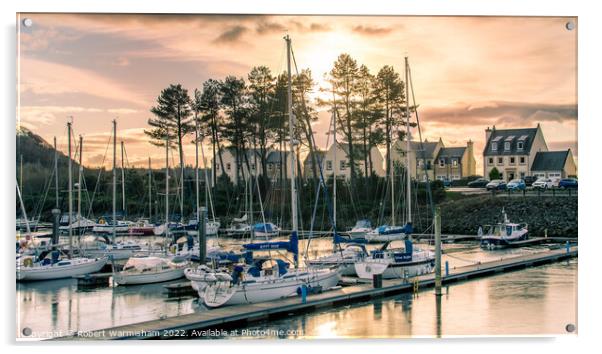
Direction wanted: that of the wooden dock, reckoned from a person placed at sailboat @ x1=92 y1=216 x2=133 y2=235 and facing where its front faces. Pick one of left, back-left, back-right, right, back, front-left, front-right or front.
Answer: right

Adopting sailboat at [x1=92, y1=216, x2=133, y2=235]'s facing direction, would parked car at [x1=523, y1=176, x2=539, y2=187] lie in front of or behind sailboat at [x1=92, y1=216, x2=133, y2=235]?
in front

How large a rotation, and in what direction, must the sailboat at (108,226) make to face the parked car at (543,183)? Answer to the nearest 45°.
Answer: approximately 45° to its right

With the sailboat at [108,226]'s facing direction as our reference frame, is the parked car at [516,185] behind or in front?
in front

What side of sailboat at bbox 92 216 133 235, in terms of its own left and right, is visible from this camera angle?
right

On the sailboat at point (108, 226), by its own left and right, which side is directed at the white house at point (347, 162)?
front

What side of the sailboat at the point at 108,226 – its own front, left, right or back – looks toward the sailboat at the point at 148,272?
right

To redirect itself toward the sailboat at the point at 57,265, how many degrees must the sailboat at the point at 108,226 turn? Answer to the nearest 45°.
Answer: approximately 90° to its right

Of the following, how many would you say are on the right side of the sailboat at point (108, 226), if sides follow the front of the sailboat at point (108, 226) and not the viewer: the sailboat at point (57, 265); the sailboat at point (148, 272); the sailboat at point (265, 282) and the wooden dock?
4
